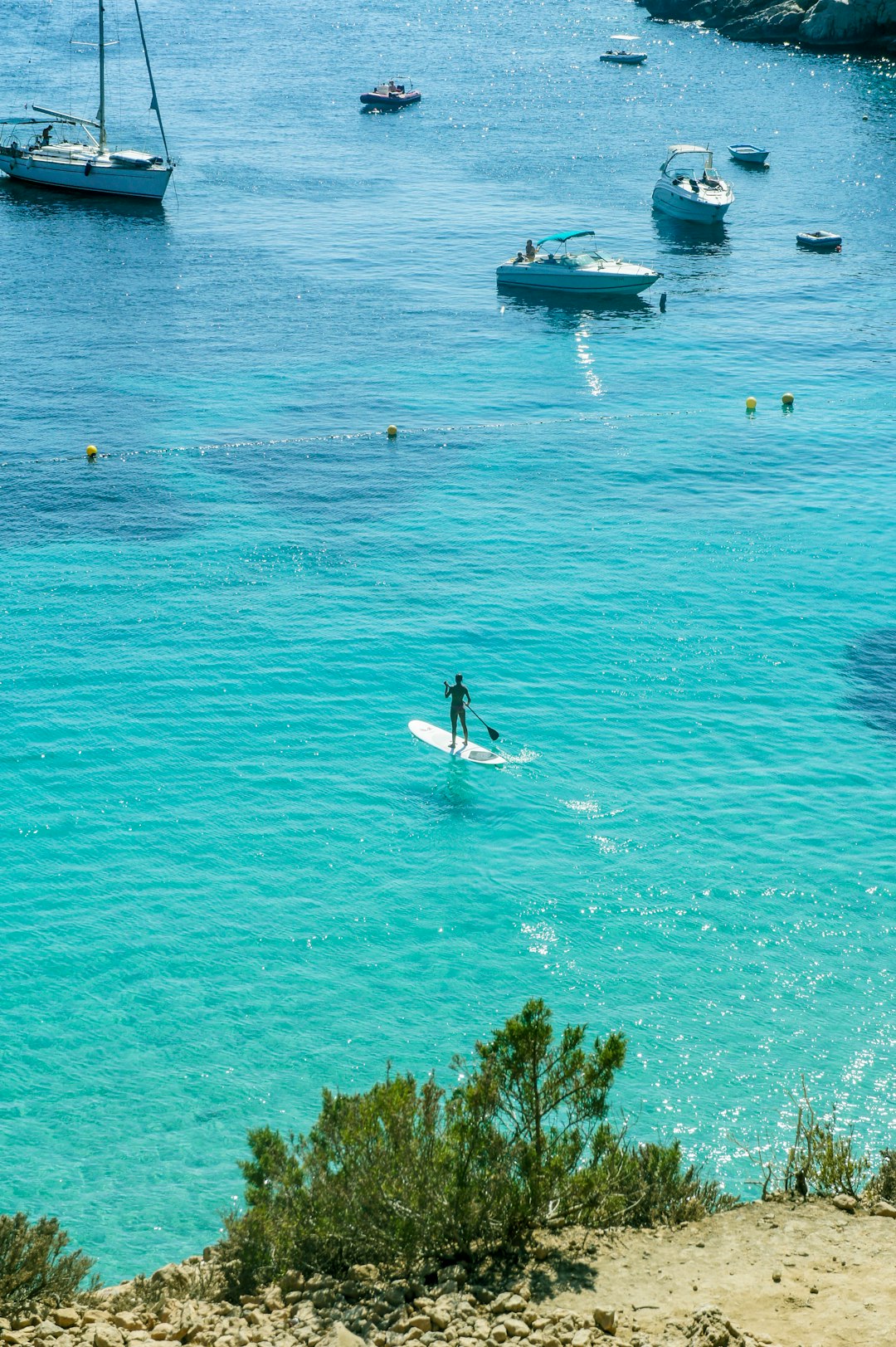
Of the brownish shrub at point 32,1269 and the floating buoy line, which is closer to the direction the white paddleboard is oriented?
the floating buoy line

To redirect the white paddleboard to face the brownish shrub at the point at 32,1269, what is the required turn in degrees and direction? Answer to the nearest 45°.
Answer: approximately 135° to its left

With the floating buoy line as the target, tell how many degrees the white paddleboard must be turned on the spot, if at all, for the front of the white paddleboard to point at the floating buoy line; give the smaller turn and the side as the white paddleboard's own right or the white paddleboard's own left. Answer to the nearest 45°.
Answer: approximately 45° to the white paddleboard's own right

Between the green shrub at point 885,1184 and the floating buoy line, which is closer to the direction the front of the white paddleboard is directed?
the floating buoy line

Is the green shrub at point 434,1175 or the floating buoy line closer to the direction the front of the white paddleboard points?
the floating buoy line

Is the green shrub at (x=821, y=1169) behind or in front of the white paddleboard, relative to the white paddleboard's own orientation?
behind

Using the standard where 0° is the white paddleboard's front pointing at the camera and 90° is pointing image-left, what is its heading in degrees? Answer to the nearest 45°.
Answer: approximately 135°

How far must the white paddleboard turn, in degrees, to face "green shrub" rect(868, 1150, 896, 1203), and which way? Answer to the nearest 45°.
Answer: approximately 135° to its left
